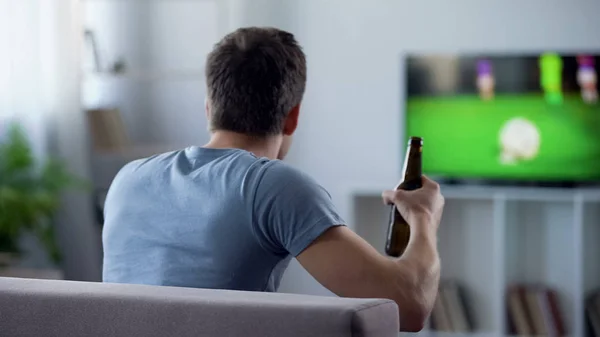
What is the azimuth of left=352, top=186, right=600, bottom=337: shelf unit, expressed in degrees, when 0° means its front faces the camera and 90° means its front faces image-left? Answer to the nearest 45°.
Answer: approximately 0°

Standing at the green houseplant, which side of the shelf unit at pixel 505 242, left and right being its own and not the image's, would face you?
right

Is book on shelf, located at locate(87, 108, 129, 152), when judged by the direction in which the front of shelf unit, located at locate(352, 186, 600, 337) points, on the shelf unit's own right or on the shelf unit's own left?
on the shelf unit's own right

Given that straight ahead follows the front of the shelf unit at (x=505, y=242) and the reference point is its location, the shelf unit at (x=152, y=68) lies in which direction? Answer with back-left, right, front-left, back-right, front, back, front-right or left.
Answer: right
